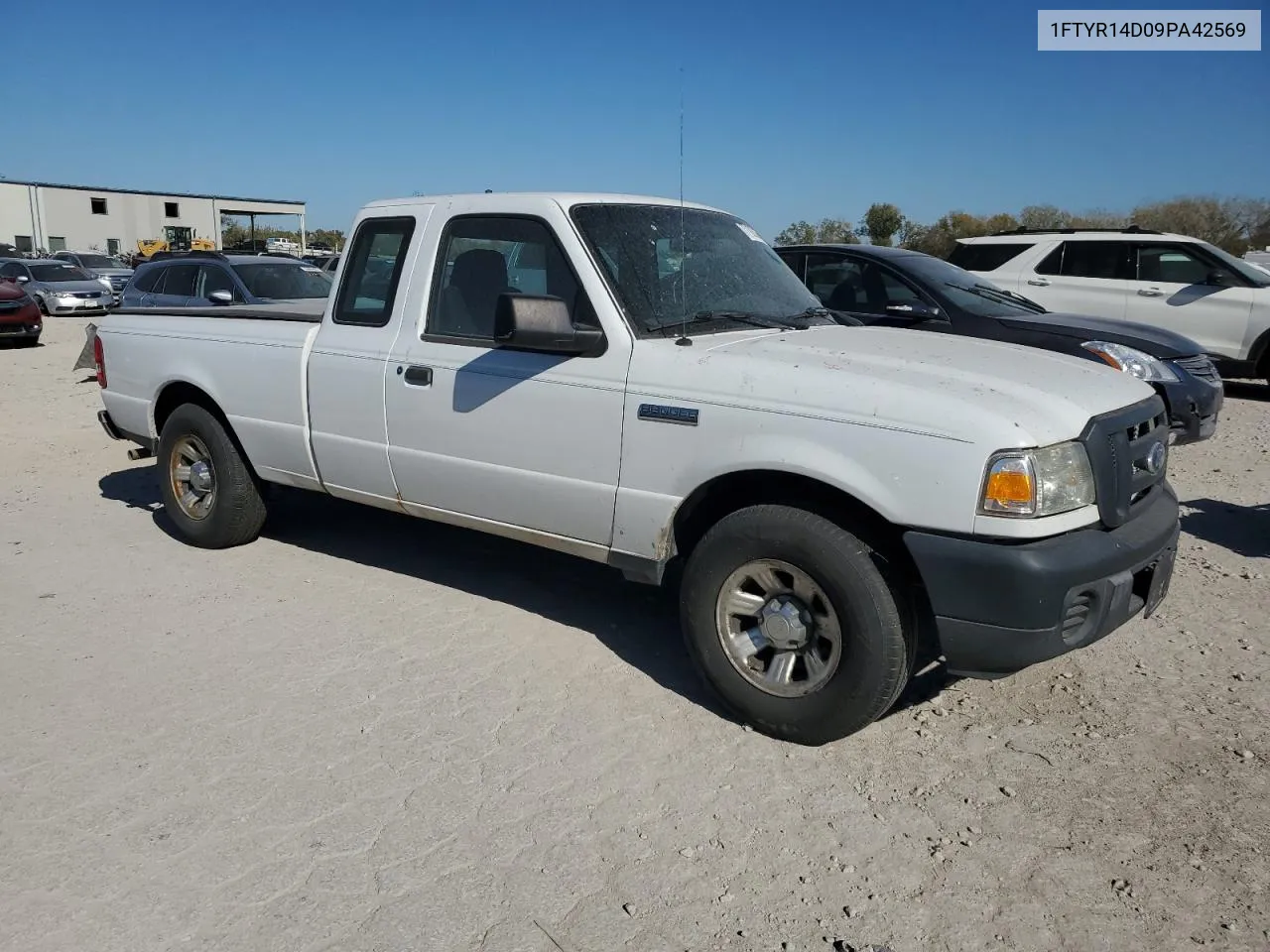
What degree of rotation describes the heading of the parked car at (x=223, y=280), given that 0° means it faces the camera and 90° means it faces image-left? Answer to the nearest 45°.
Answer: approximately 315°

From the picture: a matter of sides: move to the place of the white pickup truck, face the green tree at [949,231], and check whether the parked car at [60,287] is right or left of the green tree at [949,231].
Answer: left

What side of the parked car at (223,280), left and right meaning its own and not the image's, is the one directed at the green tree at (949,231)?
left

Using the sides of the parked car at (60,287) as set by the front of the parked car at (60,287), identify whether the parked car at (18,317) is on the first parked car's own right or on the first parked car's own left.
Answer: on the first parked car's own right

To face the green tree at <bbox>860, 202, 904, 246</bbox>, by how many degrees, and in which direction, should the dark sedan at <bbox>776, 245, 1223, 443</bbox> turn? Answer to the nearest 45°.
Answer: approximately 135° to its left

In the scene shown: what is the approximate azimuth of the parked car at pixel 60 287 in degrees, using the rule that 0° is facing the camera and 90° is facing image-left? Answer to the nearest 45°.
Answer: approximately 315°

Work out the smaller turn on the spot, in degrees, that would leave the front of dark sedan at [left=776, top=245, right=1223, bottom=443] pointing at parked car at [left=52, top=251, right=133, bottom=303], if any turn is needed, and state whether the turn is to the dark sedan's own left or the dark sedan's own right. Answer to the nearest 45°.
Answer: approximately 180°

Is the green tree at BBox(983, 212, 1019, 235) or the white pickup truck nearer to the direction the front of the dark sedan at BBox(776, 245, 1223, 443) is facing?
the white pickup truck

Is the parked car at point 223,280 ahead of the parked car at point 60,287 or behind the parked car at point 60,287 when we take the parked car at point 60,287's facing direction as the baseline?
ahead

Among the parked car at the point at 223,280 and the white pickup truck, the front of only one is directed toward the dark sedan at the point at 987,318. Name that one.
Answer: the parked car
